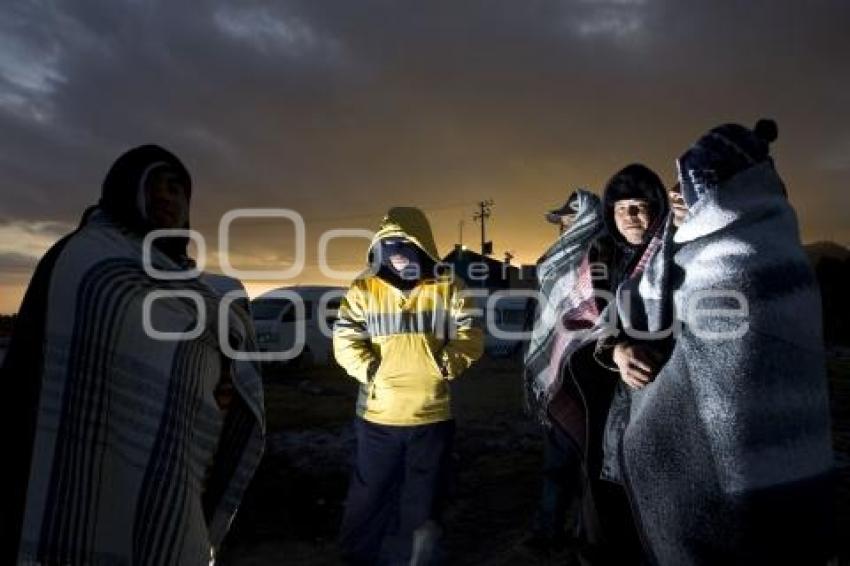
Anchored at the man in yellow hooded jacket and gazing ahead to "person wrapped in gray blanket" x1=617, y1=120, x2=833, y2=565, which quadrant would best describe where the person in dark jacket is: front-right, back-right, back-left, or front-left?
front-left

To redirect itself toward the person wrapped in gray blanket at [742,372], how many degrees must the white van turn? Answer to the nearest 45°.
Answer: approximately 45° to its left

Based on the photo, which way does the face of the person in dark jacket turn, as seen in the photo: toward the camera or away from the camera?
toward the camera

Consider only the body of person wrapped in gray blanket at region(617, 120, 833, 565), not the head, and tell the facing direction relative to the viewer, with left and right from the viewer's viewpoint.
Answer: facing to the left of the viewer

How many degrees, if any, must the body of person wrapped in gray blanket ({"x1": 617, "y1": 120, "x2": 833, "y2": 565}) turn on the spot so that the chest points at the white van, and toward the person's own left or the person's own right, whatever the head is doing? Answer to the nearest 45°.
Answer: approximately 45° to the person's own right

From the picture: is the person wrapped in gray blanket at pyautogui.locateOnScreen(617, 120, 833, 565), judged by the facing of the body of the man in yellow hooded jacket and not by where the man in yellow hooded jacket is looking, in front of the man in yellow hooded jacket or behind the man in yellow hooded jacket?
in front

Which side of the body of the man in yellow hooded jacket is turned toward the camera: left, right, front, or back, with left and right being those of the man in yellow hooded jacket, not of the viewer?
front

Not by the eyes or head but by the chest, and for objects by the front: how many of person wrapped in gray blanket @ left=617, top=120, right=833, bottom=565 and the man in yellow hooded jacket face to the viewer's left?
1

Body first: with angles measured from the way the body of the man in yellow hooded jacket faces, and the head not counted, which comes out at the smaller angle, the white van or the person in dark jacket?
the person in dark jacket

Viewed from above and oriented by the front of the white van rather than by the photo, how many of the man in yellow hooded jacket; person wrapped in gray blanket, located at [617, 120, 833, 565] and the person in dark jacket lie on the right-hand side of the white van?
0

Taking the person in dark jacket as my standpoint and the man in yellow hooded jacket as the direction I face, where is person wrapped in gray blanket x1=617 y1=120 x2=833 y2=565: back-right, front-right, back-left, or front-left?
back-left

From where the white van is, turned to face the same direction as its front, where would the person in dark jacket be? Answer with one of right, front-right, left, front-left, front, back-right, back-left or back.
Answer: front-left

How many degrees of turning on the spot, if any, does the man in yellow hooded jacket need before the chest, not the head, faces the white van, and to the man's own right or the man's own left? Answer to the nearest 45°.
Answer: approximately 180°

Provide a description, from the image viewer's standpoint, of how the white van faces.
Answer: facing the viewer and to the left of the viewer
